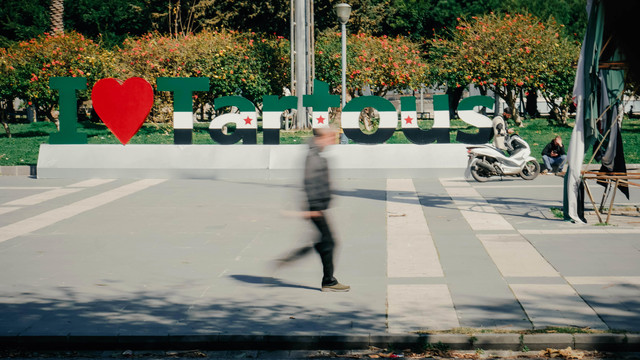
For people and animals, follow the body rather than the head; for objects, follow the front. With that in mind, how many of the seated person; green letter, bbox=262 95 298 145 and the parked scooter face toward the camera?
2

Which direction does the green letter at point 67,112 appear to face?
toward the camera

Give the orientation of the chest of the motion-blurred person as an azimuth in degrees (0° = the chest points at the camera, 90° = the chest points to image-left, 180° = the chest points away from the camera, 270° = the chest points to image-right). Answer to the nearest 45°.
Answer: approximately 270°

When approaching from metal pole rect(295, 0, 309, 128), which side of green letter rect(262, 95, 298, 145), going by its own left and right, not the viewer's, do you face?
back

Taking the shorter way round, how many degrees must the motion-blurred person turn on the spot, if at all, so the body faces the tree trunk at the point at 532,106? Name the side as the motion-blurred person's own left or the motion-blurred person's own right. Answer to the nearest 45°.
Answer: approximately 90° to the motion-blurred person's own left

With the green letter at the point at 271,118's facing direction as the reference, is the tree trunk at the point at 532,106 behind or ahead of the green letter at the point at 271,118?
behind

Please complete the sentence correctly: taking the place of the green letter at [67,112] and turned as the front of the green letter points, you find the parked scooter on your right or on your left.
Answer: on your left

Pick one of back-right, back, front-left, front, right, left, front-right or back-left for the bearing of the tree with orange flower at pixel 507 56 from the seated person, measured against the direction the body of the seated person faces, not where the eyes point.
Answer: back

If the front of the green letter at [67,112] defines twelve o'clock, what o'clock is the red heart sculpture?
The red heart sculpture is roughly at 10 o'clock from the green letter.

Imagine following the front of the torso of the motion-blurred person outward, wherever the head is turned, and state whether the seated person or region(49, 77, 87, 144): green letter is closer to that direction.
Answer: the seated person

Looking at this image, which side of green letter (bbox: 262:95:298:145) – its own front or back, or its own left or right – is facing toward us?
front

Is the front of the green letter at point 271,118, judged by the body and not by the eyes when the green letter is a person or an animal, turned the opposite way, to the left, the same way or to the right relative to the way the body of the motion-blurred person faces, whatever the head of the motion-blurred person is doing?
to the right

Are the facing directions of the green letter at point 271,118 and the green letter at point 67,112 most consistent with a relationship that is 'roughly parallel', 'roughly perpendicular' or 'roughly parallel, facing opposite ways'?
roughly parallel

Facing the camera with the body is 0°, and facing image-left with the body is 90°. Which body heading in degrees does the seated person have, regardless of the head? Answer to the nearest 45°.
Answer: approximately 0°

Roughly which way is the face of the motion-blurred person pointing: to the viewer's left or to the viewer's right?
to the viewer's right
